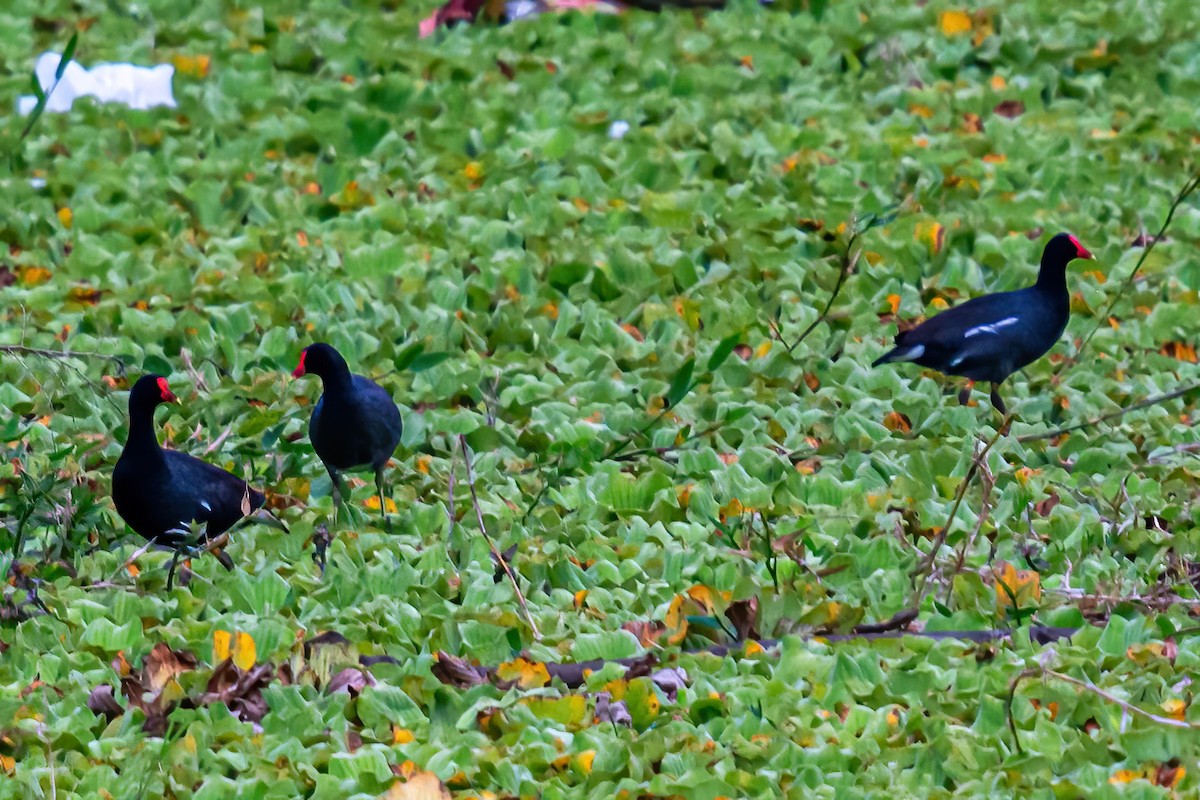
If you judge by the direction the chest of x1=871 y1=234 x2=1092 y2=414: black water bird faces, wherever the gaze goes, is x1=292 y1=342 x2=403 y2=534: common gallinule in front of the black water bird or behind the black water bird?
behind

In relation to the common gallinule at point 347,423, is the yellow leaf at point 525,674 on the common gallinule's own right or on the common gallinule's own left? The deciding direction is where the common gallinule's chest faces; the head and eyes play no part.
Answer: on the common gallinule's own left

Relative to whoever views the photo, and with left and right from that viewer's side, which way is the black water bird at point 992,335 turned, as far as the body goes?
facing to the right of the viewer

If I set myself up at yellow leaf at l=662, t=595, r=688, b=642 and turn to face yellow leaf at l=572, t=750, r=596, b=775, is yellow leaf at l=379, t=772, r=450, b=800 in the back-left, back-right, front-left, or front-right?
front-right

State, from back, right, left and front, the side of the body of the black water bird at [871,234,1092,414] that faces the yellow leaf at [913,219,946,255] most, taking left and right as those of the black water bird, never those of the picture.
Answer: left

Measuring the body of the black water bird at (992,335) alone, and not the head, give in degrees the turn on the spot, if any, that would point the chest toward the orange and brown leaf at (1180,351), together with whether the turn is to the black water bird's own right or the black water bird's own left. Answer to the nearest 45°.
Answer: approximately 45° to the black water bird's own left

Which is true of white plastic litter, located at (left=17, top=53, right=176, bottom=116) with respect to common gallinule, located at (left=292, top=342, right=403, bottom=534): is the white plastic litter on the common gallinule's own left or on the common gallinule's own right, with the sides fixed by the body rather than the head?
on the common gallinule's own right

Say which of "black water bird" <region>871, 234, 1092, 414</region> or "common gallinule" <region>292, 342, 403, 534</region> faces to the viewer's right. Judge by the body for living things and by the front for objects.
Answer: the black water bird

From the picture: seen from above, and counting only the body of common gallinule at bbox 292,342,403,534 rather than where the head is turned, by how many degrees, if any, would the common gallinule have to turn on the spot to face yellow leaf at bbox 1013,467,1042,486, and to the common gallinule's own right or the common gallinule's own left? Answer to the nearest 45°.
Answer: approximately 135° to the common gallinule's own left

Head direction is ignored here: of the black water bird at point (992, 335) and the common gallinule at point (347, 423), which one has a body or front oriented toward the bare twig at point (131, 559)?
the common gallinule

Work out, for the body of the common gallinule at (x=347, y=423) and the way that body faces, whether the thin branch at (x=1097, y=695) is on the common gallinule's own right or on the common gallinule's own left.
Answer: on the common gallinule's own left

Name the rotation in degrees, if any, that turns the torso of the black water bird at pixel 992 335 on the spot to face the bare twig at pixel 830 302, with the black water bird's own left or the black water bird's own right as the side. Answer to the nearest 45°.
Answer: approximately 135° to the black water bird's own left

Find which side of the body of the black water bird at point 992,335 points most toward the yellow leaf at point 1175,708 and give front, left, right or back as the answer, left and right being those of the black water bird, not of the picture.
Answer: right

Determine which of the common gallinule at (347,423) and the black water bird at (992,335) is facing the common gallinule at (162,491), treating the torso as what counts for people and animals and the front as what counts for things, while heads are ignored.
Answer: the common gallinule at (347,423)

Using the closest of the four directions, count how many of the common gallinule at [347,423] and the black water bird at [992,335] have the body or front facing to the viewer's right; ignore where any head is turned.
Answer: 1
